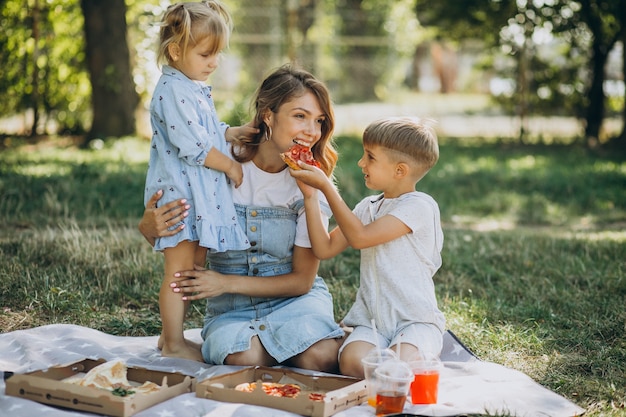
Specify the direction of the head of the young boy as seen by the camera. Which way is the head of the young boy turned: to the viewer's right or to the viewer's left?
to the viewer's left

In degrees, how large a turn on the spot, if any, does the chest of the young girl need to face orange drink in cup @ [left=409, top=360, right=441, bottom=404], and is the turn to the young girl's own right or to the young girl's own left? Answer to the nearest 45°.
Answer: approximately 45° to the young girl's own right

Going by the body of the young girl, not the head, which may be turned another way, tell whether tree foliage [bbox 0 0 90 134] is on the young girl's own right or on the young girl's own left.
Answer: on the young girl's own left

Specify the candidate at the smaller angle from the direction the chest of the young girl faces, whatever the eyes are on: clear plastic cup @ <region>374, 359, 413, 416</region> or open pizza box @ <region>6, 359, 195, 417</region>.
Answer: the clear plastic cup

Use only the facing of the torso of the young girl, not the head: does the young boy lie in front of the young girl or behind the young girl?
in front

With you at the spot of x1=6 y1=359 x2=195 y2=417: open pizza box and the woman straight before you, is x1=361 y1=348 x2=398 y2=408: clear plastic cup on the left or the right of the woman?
right

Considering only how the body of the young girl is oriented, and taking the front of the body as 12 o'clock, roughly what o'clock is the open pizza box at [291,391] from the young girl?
The open pizza box is roughly at 2 o'clock from the young girl.

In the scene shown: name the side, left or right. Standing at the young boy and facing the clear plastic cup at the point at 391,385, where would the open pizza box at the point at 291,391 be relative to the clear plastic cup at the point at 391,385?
right

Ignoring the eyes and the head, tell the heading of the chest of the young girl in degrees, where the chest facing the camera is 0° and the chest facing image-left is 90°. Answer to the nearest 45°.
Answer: approximately 270°

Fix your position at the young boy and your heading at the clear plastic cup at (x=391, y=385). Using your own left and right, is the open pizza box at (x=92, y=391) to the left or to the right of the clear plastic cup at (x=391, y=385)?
right

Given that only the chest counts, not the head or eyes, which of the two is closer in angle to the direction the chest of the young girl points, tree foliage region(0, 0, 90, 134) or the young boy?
the young boy

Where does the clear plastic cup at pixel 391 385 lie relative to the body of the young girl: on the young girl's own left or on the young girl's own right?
on the young girl's own right
